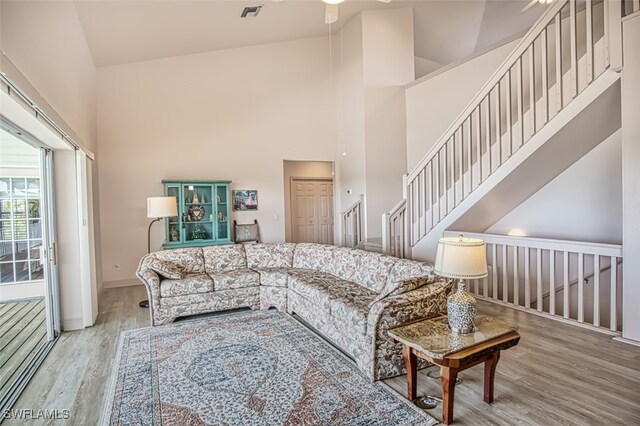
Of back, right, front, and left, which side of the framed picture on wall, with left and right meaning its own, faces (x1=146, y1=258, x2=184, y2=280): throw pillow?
front

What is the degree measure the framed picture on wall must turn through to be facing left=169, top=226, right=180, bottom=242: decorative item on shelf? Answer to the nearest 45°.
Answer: approximately 45° to its right

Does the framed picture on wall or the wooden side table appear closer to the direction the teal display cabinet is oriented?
the wooden side table

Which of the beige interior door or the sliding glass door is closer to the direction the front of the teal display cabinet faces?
the sliding glass door

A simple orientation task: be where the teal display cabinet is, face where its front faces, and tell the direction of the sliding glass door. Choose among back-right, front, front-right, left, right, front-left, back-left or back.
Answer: front-right

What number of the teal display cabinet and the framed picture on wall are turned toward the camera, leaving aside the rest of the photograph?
2

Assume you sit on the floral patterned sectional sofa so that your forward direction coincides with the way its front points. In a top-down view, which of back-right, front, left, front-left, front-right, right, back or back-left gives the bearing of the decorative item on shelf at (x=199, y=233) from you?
right

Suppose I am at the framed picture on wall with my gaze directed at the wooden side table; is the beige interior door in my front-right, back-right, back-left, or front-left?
back-left

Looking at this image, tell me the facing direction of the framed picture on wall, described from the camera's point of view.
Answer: facing the viewer

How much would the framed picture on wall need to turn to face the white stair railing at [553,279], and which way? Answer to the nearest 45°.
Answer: approximately 45° to its left

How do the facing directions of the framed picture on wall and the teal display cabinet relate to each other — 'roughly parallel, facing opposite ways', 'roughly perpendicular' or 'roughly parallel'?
roughly parallel

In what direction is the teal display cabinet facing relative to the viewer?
toward the camera

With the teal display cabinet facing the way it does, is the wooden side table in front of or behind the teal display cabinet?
in front

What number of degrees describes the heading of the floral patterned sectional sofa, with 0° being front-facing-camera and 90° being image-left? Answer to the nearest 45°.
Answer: approximately 45°
